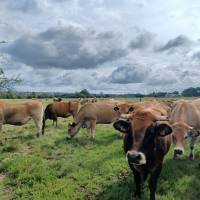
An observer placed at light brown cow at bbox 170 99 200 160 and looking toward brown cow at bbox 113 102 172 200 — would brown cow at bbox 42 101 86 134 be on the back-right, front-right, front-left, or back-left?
back-right

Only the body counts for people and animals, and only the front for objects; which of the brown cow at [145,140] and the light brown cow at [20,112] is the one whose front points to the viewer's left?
the light brown cow

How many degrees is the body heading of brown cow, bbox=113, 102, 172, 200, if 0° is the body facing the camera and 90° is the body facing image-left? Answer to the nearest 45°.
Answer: approximately 0°

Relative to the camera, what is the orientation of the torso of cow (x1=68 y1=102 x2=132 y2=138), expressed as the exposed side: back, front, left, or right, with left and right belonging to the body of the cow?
left

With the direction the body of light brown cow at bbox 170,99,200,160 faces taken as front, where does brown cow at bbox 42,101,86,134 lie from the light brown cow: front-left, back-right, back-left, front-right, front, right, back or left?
right

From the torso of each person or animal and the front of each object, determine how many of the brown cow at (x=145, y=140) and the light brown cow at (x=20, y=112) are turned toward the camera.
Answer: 1

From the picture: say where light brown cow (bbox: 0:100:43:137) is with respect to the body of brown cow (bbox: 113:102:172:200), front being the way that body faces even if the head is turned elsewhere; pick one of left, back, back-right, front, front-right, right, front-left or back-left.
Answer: back-right

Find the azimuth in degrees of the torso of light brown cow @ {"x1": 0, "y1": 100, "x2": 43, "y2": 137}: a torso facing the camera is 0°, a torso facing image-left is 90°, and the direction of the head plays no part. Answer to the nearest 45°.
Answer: approximately 90°

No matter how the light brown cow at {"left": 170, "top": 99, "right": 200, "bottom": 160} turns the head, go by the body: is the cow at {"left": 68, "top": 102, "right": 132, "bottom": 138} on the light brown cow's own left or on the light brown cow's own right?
on the light brown cow's own right
